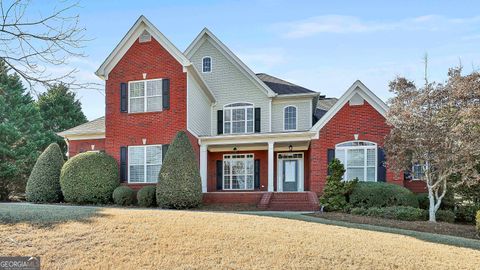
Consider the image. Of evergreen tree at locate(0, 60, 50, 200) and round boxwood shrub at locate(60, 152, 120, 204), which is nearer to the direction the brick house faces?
the round boxwood shrub

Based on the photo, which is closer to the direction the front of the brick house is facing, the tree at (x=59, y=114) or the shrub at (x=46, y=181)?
the shrub

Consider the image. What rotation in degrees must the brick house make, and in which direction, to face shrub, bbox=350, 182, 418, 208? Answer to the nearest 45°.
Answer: approximately 45° to its left

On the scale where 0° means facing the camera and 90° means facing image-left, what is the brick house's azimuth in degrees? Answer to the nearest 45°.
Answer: approximately 0°

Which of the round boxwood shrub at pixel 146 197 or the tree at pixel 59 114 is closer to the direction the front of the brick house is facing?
the round boxwood shrub

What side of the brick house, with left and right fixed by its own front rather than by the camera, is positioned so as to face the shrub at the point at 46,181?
right

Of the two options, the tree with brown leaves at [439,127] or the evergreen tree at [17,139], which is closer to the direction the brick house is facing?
the tree with brown leaves

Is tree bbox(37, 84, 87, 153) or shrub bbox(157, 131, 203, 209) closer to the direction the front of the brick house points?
the shrub
